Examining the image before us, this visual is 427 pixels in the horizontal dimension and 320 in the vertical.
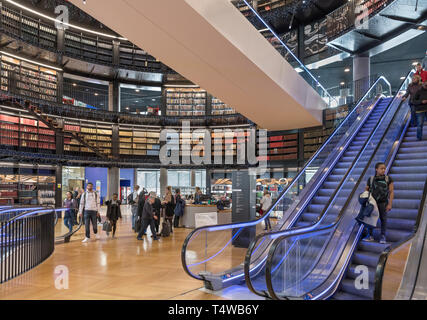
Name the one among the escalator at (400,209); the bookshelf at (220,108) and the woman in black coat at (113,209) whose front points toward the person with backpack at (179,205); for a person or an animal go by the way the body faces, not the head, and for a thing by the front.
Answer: the bookshelf

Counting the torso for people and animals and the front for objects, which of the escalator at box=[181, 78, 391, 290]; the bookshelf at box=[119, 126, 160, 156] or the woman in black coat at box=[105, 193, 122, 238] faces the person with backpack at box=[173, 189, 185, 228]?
the bookshelf

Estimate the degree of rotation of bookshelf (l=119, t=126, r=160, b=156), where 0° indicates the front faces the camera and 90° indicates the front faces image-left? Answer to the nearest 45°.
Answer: approximately 0°

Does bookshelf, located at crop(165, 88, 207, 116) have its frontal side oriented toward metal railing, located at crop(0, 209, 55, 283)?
yes

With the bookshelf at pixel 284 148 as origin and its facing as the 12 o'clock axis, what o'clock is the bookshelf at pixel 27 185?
the bookshelf at pixel 27 185 is roughly at 1 o'clock from the bookshelf at pixel 284 148.

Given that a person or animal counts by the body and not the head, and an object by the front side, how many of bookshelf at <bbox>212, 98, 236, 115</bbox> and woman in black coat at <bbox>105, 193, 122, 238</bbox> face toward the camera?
2
